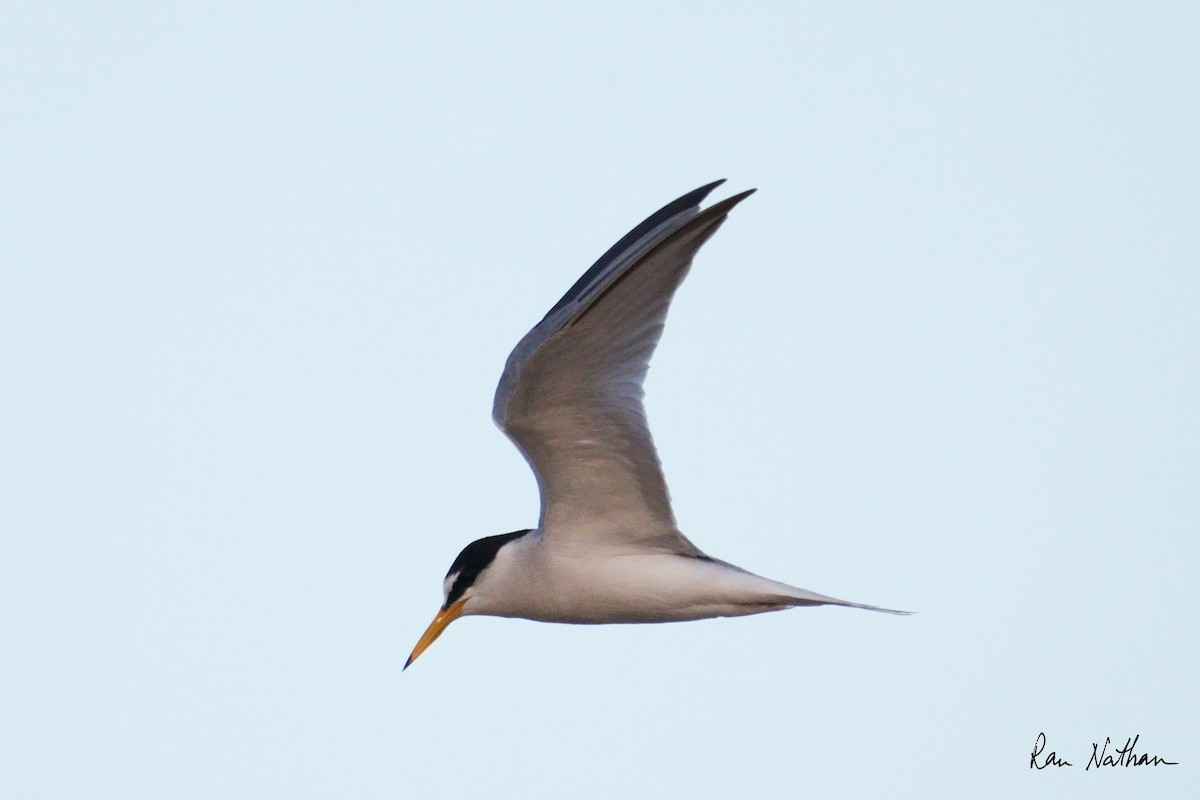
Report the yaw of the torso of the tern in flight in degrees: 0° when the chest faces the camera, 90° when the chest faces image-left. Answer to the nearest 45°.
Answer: approximately 90°
